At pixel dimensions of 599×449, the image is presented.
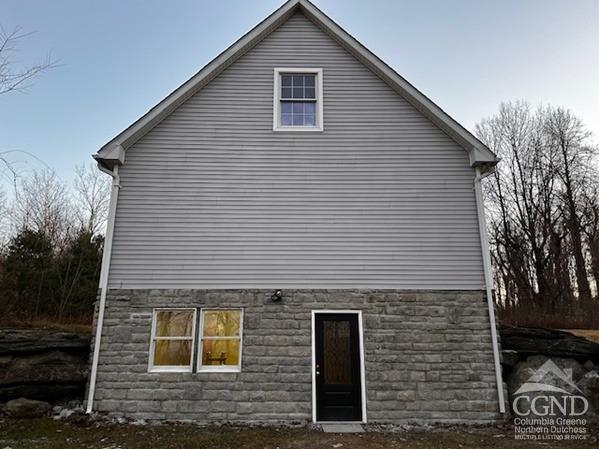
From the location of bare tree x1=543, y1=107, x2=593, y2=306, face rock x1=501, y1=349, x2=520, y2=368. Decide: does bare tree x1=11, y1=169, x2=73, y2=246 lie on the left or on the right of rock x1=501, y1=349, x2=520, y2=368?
right

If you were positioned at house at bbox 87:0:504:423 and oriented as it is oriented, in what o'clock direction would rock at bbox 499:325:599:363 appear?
The rock is roughly at 9 o'clock from the house.

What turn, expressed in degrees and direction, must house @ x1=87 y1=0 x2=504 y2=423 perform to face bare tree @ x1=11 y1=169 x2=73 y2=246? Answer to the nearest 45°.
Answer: approximately 135° to its right

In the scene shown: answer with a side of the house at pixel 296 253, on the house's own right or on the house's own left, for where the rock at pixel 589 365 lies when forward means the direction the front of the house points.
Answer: on the house's own left

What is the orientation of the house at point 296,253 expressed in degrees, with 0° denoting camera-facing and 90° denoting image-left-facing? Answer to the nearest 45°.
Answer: approximately 0°

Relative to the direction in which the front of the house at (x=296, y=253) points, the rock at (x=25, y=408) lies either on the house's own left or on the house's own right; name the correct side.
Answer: on the house's own right

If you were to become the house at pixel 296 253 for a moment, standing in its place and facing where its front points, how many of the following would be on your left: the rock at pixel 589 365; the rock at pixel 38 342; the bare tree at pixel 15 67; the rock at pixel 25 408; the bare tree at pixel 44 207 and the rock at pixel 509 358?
2

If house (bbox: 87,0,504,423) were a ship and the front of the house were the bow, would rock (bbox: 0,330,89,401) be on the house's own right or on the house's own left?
on the house's own right

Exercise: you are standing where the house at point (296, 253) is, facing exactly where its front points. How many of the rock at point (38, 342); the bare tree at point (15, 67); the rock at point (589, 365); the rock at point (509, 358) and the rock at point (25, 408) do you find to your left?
2

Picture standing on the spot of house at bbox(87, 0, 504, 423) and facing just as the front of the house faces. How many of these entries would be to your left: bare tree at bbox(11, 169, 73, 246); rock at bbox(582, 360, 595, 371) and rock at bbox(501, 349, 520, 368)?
2

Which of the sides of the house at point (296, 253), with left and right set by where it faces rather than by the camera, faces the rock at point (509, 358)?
left
